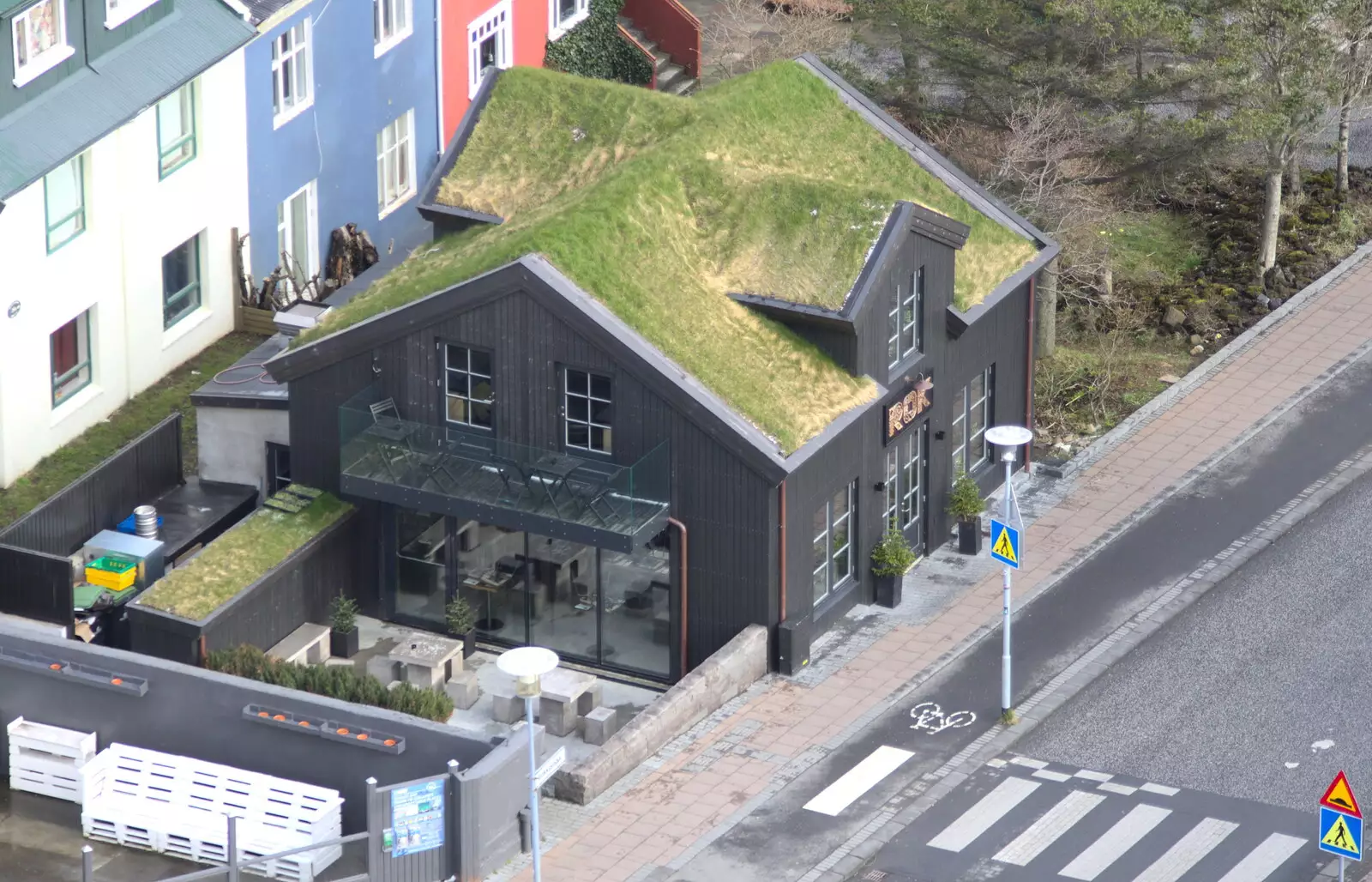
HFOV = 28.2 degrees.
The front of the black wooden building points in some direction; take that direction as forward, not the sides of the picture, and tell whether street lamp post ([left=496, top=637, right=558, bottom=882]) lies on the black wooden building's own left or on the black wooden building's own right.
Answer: on the black wooden building's own right

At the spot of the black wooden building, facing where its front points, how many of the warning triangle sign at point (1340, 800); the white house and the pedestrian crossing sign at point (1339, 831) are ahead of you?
2

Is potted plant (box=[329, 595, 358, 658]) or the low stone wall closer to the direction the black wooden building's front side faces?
the low stone wall

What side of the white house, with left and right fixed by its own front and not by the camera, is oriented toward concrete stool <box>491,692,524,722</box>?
front

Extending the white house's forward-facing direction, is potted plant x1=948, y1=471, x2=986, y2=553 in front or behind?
in front

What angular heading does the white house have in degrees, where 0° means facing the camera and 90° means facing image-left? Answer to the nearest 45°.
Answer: approximately 315°

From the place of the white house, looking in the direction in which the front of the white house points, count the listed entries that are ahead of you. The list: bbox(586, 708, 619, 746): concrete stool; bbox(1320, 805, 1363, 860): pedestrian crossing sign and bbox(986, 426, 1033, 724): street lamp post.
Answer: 3

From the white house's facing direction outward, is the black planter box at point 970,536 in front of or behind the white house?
in front

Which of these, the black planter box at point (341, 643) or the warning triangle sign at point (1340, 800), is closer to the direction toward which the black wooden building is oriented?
the warning triangle sign

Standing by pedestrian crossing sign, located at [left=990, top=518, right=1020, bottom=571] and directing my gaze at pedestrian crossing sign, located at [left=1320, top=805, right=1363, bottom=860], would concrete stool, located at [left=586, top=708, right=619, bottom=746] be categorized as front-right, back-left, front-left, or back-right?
back-right

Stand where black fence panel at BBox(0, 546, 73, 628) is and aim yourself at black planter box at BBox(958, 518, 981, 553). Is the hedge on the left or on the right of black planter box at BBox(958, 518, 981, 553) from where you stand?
right
